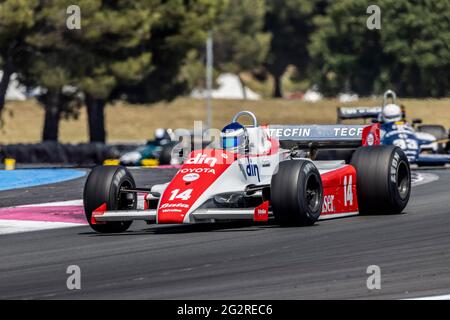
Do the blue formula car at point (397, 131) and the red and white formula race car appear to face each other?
no

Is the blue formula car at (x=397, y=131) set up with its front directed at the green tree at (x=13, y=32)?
no

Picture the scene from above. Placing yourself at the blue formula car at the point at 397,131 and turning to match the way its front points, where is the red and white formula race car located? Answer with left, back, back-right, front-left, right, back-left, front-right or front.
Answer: front-right

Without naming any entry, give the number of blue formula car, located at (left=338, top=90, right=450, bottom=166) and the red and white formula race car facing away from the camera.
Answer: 0

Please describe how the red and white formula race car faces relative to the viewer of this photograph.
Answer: facing the viewer and to the left of the viewer

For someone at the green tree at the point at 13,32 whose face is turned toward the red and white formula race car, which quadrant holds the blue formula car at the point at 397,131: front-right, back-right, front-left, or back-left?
front-left

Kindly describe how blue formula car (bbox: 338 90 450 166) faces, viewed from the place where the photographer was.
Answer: facing the viewer and to the right of the viewer

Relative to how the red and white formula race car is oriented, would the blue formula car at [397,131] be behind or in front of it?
behind
